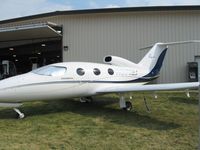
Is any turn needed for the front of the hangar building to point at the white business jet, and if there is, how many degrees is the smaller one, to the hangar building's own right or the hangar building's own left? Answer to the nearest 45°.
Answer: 0° — it already faces it

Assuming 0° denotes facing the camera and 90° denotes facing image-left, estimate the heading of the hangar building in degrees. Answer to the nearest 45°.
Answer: approximately 0°
